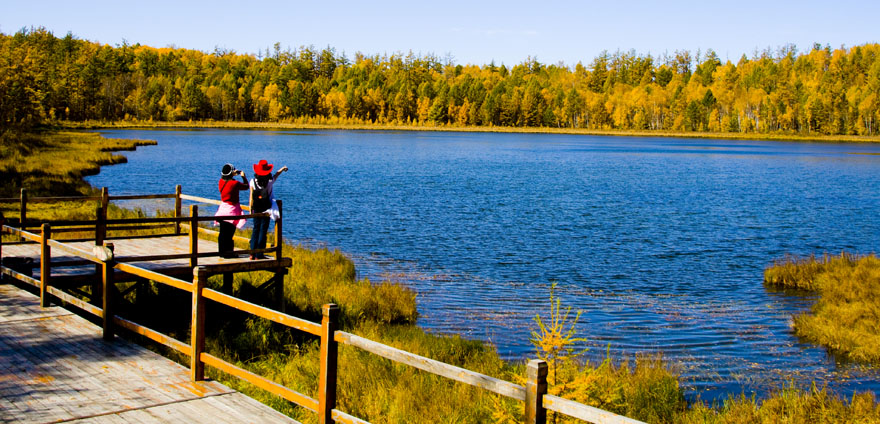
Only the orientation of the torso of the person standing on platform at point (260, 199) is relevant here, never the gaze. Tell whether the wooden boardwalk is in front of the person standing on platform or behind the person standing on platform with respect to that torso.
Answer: behind

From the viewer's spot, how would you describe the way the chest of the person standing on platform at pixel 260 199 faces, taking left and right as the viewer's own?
facing away from the viewer and to the right of the viewer
